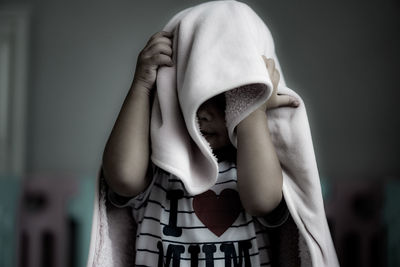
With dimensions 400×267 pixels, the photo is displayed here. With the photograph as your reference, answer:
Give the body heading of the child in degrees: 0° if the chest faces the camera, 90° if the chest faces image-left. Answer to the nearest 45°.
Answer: approximately 0°
